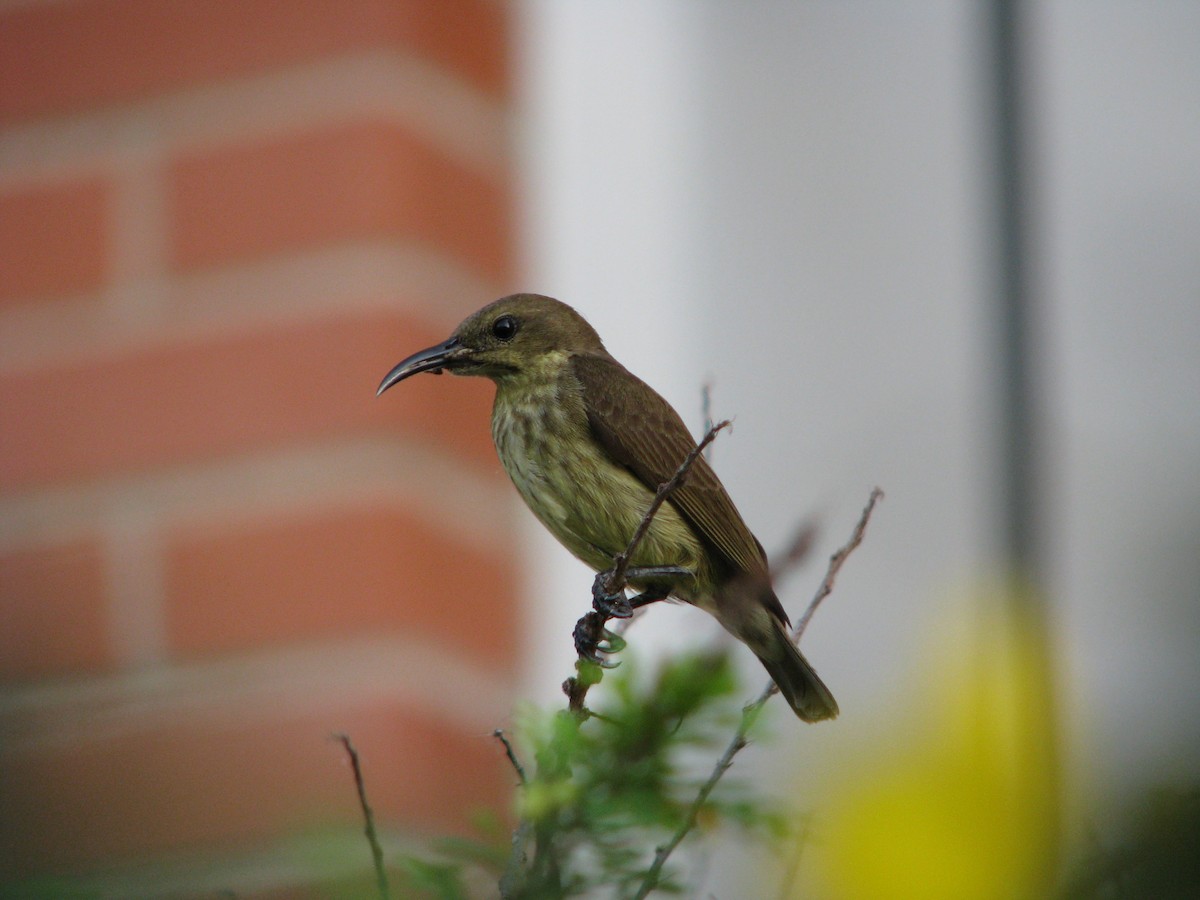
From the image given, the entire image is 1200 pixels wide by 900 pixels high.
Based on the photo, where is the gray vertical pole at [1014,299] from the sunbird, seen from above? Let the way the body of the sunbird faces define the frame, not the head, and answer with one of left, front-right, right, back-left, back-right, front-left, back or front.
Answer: back-right

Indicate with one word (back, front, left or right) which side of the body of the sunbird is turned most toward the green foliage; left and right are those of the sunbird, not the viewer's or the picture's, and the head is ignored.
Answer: left

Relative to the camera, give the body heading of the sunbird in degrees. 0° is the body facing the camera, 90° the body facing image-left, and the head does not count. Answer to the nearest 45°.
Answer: approximately 90°
